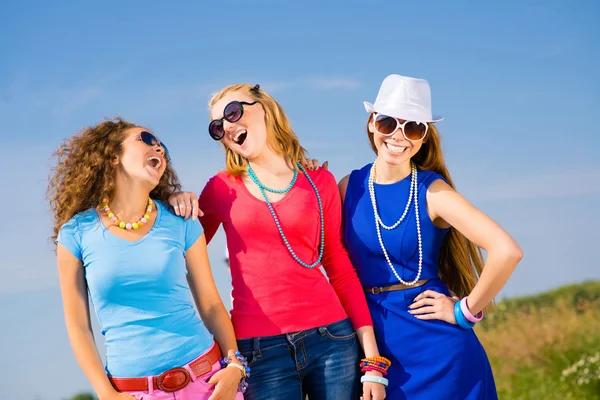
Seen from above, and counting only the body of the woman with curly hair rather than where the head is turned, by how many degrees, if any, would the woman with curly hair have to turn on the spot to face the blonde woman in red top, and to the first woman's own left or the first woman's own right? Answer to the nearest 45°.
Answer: approximately 90° to the first woman's own left

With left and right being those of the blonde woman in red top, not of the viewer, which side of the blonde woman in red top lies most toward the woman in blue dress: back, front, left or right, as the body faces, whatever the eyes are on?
left

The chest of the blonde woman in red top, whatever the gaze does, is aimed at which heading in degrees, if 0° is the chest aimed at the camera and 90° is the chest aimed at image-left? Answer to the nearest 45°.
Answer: approximately 0°

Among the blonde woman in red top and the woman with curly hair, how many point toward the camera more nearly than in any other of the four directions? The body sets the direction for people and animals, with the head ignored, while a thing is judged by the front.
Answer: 2

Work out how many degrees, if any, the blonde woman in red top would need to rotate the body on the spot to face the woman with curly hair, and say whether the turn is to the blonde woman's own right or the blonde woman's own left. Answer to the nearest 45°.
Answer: approximately 45° to the blonde woman's own right

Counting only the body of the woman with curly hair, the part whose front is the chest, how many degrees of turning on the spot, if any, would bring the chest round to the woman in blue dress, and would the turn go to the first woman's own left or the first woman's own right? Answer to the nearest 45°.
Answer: approximately 90° to the first woman's own left
